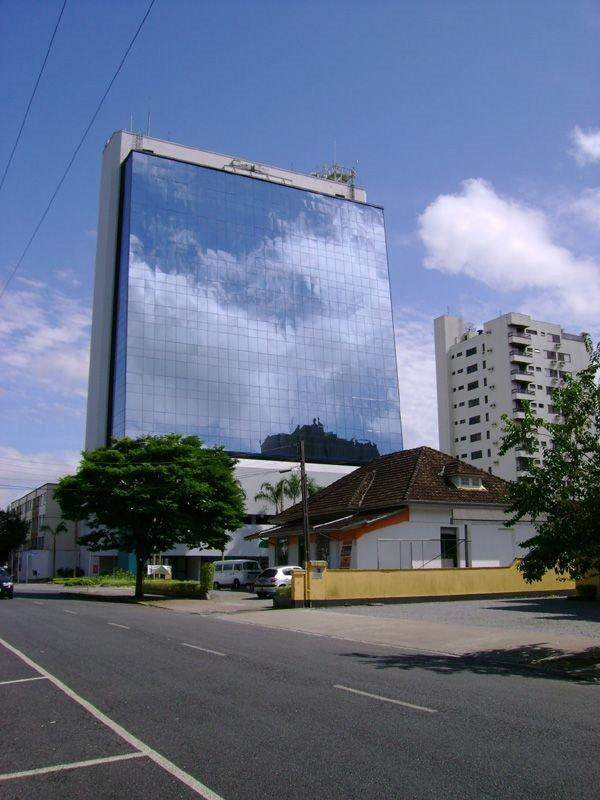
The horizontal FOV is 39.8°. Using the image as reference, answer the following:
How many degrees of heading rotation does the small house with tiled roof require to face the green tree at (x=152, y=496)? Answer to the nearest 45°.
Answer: approximately 45° to its right

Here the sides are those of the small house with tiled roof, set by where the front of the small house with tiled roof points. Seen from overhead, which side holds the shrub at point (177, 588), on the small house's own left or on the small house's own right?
on the small house's own right

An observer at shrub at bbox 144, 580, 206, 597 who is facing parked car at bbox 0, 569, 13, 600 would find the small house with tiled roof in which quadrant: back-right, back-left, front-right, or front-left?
back-right

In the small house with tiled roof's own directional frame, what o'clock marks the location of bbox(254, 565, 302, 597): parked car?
The parked car is roughly at 1 o'clock from the small house with tiled roof.

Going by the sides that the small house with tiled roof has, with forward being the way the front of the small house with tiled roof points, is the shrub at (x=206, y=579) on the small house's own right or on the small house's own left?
on the small house's own right

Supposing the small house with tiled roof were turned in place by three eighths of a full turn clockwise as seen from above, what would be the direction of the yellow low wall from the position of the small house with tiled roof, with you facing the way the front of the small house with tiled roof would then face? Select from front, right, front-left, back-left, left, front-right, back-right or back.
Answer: back

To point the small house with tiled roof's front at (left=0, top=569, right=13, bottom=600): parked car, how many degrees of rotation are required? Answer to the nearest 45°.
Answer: approximately 45° to its right
